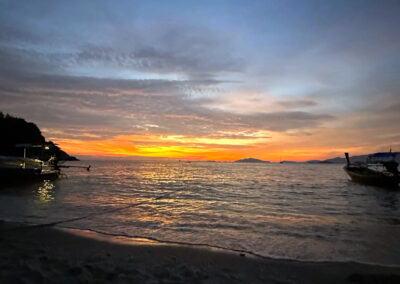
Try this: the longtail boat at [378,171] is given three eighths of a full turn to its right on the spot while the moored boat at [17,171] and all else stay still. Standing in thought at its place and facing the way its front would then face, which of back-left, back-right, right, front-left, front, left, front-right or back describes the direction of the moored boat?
back

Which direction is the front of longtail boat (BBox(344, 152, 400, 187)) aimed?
to the viewer's left
